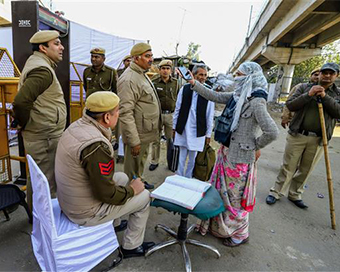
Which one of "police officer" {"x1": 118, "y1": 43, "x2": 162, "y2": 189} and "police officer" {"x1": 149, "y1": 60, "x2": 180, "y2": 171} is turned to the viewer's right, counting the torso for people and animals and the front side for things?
"police officer" {"x1": 118, "y1": 43, "x2": 162, "y2": 189}

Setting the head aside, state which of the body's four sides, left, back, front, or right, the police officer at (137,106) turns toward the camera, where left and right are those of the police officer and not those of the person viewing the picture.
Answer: right

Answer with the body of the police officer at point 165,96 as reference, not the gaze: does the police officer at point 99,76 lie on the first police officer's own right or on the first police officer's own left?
on the first police officer's own right

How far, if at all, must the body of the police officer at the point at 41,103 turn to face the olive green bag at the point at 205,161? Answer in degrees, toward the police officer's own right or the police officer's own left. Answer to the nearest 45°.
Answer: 0° — they already face it

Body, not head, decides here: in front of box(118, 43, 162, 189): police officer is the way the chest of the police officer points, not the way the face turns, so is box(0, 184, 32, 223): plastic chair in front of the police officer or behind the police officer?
behind

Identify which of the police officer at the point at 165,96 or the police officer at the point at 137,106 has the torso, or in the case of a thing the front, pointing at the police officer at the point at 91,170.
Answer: the police officer at the point at 165,96

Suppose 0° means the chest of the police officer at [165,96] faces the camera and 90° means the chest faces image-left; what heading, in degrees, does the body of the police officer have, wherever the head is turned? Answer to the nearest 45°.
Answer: approximately 0°

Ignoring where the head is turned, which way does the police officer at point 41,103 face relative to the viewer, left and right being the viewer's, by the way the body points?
facing to the right of the viewer

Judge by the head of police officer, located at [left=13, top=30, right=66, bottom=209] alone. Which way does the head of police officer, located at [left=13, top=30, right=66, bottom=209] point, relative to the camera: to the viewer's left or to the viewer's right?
to the viewer's right

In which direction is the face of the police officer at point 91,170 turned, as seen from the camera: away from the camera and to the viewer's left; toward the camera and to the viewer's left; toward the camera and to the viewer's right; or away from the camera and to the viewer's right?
away from the camera and to the viewer's right

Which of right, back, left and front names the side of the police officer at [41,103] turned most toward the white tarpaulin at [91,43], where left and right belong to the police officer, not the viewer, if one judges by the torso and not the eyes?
left

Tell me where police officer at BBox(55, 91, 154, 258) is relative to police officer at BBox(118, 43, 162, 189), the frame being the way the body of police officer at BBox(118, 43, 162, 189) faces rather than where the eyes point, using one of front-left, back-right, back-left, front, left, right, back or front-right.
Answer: right
